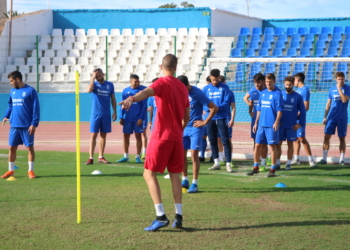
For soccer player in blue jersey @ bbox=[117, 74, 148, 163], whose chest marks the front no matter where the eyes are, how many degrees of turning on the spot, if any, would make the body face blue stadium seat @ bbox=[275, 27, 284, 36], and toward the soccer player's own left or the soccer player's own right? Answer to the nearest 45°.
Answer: approximately 135° to the soccer player's own left

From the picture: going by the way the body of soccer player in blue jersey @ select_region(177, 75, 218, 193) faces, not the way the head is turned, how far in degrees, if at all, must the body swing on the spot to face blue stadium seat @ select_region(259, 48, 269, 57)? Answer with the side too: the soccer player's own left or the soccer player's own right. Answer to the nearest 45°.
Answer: approximately 135° to the soccer player's own right

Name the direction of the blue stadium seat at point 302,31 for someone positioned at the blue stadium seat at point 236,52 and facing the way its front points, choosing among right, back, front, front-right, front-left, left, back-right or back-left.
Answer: back-left

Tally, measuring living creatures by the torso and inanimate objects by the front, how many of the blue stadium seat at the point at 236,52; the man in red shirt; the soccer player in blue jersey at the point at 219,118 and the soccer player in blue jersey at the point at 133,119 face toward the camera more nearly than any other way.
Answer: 3

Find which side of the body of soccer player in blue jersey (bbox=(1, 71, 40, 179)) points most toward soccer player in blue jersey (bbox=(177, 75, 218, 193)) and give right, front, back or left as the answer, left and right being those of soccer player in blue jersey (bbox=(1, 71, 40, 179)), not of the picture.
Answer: left

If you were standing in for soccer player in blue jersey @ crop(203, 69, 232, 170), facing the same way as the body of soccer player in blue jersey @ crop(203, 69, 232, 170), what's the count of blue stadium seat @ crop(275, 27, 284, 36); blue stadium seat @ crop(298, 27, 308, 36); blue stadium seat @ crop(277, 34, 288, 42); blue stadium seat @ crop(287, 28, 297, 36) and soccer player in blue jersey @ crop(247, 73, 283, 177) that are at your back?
4

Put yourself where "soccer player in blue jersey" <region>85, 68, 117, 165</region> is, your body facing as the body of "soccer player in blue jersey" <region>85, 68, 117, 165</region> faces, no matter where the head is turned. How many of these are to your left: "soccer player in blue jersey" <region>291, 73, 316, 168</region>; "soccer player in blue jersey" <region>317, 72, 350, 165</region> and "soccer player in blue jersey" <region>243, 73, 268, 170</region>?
3

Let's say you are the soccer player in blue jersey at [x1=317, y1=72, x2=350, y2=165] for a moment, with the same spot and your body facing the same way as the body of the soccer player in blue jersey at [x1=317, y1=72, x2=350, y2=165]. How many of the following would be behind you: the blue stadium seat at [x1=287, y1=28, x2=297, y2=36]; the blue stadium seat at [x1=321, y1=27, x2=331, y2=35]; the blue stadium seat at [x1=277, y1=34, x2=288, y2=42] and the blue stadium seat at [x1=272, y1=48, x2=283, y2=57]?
4

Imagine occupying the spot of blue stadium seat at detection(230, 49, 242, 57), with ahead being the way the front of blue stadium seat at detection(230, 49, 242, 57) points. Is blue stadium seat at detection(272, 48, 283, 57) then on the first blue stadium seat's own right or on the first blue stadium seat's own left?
on the first blue stadium seat's own left

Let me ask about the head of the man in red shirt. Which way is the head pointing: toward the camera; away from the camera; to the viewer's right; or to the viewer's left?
away from the camera
